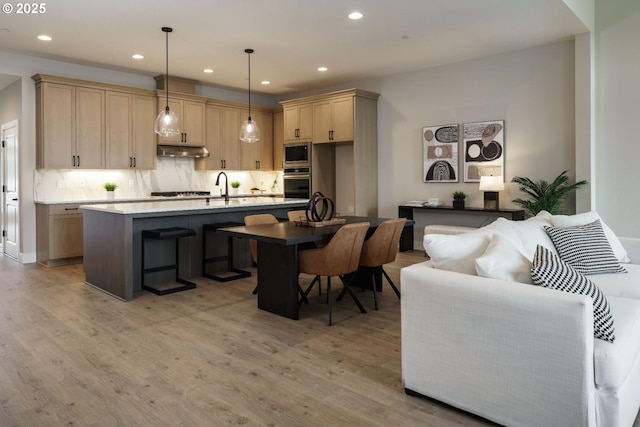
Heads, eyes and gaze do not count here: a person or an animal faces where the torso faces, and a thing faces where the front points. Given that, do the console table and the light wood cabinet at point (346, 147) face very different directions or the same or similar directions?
same or similar directions

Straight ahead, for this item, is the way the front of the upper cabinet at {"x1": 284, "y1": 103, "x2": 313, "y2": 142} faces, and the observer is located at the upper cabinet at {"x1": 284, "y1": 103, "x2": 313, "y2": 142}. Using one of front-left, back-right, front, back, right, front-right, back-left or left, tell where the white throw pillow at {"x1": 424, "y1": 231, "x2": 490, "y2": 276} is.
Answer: front-left

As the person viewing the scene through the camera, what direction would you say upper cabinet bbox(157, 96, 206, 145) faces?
facing the viewer and to the right of the viewer

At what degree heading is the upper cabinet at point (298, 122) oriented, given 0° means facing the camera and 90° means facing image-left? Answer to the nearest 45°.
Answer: approximately 45°

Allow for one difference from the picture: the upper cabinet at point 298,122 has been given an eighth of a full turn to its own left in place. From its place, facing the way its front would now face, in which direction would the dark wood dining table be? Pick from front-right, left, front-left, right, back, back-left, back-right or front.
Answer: front

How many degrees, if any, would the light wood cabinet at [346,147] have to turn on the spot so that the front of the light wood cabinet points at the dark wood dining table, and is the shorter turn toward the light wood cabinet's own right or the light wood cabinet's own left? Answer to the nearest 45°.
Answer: approximately 45° to the light wood cabinet's own left

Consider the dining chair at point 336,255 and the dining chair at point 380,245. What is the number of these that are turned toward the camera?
0

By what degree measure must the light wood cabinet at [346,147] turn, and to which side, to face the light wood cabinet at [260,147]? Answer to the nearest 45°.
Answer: approximately 90° to its right

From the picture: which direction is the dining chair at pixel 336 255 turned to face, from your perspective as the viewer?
facing away from the viewer and to the left of the viewer

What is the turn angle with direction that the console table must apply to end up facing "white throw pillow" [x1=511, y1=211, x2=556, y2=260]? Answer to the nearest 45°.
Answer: approximately 45° to its left

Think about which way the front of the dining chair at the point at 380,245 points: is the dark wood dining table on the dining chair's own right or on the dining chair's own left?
on the dining chair's own left

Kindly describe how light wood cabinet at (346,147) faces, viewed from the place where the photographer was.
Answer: facing the viewer and to the left of the viewer
